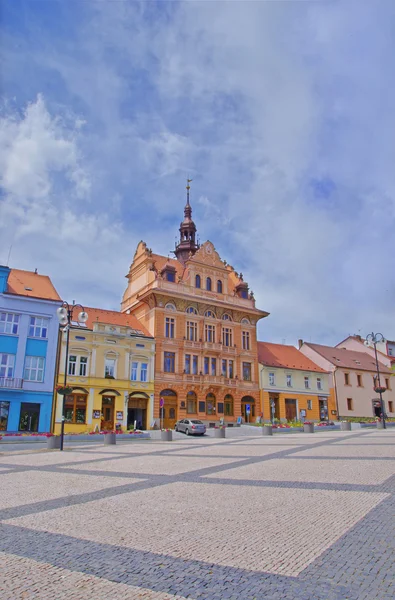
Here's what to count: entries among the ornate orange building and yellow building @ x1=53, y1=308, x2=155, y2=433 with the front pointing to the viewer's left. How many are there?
0

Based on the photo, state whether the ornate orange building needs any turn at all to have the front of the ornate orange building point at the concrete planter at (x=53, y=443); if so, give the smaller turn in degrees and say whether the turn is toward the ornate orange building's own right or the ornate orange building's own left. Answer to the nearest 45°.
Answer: approximately 45° to the ornate orange building's own right

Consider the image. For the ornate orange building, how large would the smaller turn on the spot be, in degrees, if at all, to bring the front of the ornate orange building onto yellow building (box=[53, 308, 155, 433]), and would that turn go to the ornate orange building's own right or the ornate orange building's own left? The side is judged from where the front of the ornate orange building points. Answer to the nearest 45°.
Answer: approximately 90° to the ornate orange building's own right

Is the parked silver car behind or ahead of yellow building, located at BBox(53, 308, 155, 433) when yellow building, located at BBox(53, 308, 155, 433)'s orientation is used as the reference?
ahead

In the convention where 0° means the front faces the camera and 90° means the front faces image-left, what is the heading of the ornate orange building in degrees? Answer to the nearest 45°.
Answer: approximately 315°

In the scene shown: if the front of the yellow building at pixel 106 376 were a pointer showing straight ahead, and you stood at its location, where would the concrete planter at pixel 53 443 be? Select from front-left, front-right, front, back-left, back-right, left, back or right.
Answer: front-right

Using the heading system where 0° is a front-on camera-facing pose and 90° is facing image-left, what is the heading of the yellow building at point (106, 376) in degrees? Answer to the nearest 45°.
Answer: approximately 315°

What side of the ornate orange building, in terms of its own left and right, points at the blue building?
right

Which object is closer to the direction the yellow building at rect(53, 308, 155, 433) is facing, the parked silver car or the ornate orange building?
the parked silver car

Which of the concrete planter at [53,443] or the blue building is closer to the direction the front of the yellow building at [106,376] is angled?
the concrete planter
